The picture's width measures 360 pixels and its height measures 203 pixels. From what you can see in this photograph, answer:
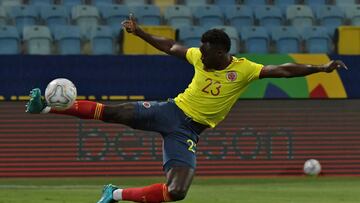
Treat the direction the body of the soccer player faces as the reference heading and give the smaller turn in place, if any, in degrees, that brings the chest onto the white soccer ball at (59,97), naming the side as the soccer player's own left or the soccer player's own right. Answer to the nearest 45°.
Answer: approximately 90° to the soccer player's own right

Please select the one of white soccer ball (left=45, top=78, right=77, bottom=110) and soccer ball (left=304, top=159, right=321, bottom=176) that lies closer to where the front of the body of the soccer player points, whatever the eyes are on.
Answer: the white soccer ball

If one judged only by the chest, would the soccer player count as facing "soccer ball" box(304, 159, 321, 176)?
no

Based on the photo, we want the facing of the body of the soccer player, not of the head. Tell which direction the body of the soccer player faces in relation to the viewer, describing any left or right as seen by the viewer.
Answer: facing the viewer
